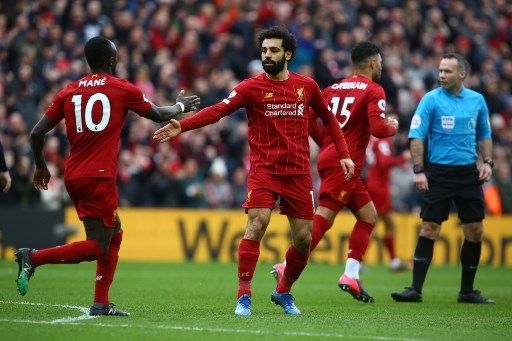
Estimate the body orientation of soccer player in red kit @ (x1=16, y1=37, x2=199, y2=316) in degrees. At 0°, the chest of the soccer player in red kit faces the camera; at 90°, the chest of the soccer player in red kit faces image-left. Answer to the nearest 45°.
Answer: approximately 225°

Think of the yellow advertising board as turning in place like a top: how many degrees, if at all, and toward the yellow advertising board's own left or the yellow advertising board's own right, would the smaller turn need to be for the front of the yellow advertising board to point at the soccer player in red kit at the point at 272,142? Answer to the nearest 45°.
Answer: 0° — it already faces them

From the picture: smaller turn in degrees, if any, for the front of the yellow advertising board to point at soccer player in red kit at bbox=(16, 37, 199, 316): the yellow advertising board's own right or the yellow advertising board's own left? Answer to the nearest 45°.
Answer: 0° — it already faces them

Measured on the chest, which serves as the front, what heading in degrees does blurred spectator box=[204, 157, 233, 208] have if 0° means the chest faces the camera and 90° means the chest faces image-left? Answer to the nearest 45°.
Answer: approximately 0°
